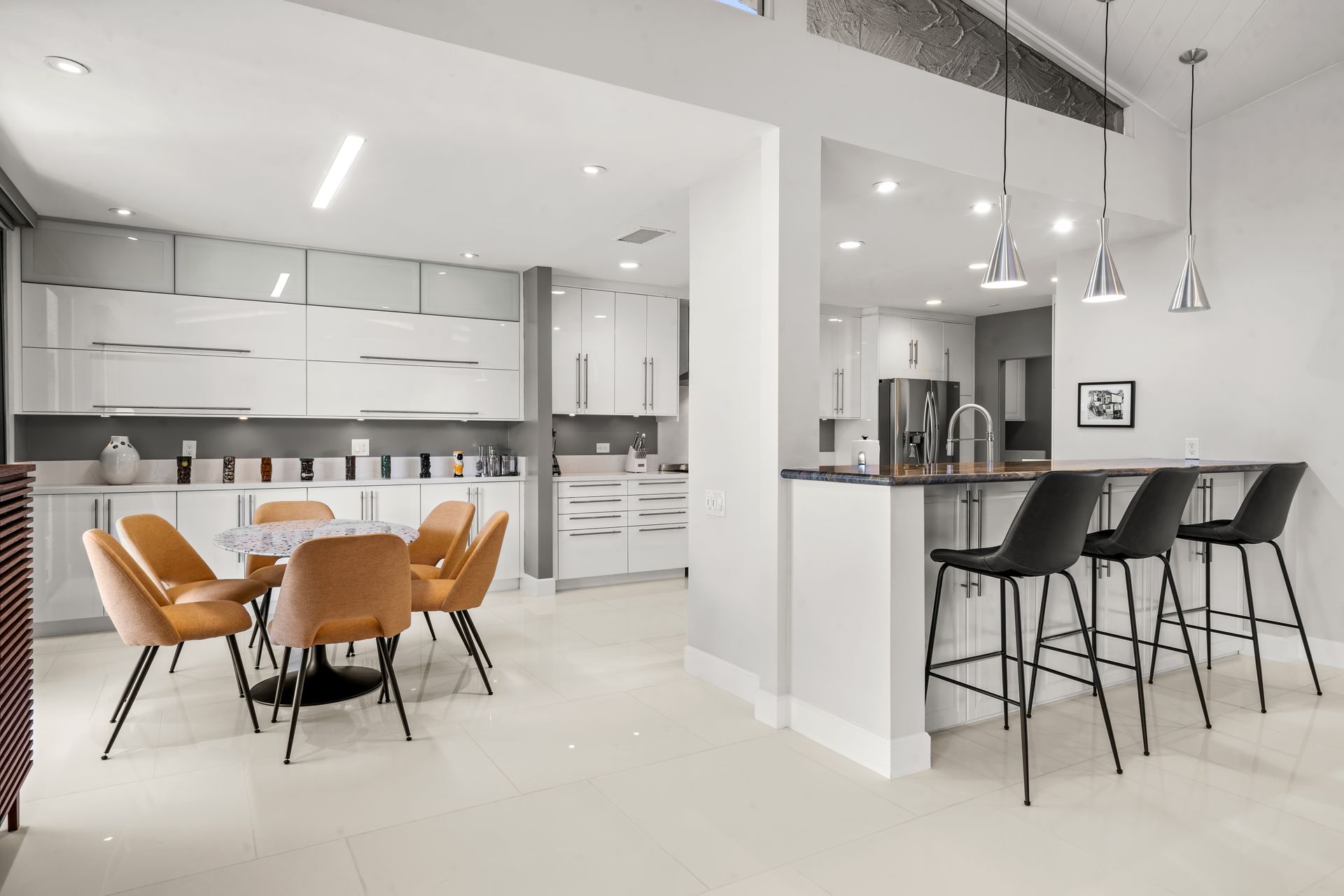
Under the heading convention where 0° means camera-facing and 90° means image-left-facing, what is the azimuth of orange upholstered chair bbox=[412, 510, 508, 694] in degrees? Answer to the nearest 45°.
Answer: approximately 90°

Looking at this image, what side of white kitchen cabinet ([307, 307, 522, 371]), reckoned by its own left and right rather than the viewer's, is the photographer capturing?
front

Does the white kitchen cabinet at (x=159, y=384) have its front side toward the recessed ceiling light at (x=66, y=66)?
yes

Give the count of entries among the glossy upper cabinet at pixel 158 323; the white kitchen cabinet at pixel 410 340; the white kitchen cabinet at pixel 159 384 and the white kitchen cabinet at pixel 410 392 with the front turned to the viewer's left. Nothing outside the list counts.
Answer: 0

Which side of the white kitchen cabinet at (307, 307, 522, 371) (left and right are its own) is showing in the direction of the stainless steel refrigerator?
left

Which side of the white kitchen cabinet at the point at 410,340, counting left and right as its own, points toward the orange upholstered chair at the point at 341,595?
front

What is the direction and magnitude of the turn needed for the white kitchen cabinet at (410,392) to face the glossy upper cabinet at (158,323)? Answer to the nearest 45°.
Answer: approximately 90° to its right

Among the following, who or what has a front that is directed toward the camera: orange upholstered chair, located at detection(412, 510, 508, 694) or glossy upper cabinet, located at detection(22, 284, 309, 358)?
the glossy upper cabinet

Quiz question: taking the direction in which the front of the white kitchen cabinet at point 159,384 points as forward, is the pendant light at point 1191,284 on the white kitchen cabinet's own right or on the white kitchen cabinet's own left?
on the white kitchen cabinet's own left

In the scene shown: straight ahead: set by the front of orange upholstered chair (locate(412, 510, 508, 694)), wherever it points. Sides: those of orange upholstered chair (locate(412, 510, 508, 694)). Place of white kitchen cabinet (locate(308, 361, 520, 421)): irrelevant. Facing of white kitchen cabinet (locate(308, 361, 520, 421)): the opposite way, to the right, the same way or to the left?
to the left

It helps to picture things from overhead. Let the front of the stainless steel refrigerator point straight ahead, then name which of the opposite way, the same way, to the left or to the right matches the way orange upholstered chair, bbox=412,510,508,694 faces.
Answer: to the right

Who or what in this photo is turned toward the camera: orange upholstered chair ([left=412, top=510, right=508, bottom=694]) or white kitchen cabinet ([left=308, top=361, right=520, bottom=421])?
the white kitchen cabinet

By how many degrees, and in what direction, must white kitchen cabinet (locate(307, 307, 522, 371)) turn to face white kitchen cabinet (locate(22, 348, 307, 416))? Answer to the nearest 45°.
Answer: approximately 90° to its right

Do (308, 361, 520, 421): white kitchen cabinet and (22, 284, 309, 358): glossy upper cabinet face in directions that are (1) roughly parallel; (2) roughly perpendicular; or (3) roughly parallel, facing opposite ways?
roughly parallel

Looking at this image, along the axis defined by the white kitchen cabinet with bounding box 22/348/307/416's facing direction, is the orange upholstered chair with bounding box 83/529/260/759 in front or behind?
in front

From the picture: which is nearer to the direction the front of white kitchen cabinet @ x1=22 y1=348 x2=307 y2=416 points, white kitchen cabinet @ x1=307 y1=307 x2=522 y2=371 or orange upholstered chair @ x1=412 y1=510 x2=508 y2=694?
the orange upholstered chair

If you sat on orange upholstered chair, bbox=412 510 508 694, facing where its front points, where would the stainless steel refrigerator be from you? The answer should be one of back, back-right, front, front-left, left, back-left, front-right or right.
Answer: back-right

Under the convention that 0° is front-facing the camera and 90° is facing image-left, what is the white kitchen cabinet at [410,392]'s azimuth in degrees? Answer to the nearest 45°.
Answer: approximately 0°
